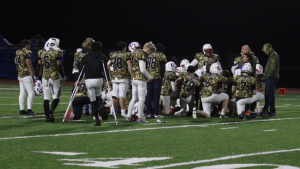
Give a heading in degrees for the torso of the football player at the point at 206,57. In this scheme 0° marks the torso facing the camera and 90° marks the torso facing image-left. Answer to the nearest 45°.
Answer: approximately 0°

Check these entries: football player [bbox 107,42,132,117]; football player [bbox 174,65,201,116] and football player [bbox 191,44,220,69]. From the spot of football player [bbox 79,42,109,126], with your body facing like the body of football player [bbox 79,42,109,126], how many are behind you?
0

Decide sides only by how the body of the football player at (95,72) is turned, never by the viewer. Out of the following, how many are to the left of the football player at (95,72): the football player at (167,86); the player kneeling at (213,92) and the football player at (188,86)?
0

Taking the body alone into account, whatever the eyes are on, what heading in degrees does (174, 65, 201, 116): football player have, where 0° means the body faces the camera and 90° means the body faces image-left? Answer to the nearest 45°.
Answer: approximately 225°

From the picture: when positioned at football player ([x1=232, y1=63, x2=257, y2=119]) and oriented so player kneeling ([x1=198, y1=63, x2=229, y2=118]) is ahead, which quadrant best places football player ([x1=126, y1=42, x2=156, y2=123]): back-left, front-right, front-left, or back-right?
front-left

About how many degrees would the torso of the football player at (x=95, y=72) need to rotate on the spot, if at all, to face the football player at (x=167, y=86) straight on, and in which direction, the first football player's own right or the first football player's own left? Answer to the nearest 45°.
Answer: approximately 45° to the first football player's own right

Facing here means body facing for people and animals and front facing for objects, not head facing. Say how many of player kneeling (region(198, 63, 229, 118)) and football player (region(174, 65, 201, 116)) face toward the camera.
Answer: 0

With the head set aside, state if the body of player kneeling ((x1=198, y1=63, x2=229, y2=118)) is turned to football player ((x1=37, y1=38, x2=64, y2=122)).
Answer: no

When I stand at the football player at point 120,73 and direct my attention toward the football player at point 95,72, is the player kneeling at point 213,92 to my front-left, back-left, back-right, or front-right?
back-left
